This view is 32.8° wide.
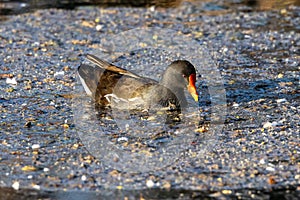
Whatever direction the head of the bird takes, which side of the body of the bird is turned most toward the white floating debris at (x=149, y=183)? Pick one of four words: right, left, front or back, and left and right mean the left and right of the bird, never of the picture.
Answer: right

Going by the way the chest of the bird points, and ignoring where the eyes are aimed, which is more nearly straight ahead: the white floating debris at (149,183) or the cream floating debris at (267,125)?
the cream floating debris

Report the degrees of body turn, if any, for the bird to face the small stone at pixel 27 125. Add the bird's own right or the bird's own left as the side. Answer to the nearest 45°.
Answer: approximately 180°

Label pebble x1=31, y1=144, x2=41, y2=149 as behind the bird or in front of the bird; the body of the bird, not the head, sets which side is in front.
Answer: behind

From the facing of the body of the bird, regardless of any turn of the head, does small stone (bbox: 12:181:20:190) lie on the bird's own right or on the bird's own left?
on the bird's own right

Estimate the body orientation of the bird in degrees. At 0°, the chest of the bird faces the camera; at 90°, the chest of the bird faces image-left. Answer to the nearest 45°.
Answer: approximately 270°

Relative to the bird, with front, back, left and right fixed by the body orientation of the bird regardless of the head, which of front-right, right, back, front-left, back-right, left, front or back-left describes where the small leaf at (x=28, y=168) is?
back-right

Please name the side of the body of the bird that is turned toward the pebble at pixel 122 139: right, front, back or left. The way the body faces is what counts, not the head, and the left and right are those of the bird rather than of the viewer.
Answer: right

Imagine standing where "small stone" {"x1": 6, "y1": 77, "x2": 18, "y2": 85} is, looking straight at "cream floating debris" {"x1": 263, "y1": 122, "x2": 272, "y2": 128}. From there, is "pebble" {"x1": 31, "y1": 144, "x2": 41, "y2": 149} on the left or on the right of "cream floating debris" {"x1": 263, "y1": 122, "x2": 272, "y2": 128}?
right

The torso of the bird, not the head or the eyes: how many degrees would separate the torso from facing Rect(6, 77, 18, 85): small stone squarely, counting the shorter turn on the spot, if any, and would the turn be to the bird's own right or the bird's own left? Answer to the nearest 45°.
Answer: approximately 135° to the bird's own left
